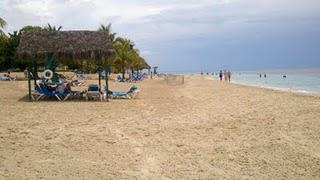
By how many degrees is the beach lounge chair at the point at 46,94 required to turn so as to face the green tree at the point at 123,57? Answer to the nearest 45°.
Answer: approximately 90° to its left

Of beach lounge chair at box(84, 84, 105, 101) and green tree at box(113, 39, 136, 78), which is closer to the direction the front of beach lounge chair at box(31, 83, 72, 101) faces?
the beach lounge chair

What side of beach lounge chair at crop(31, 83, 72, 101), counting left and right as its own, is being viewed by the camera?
right

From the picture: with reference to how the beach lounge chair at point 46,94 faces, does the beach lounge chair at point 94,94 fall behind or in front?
in front
